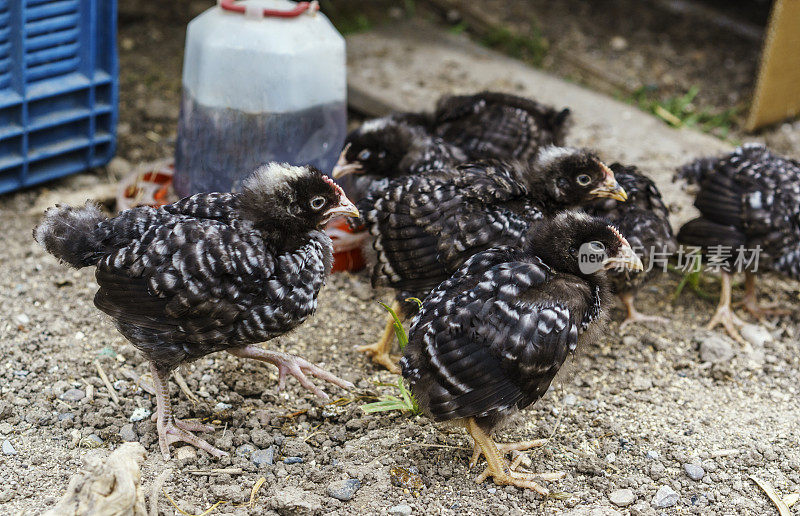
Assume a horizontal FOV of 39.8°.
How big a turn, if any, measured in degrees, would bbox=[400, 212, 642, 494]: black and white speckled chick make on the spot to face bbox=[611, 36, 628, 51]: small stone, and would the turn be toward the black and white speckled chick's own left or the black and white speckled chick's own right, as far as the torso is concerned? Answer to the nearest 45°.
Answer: approximately 90° to the black and white speckled chick's own left

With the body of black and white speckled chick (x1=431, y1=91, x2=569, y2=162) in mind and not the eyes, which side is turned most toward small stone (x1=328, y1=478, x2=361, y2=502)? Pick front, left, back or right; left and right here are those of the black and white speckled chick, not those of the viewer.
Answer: left

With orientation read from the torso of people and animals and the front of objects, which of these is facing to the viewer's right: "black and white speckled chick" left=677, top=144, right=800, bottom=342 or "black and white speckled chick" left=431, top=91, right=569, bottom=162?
"black and white speckled chick" left=677, top=144, right=800, bottom=342

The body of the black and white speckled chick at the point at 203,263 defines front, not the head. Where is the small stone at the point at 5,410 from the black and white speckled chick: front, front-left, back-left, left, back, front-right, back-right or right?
back

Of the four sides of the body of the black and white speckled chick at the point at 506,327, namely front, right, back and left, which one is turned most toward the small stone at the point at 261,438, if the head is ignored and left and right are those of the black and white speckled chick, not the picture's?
back

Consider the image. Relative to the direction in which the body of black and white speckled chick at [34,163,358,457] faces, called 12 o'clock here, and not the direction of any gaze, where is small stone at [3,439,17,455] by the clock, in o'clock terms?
The small stone is roughly at 5 o'clock from the black and white speckled chick.

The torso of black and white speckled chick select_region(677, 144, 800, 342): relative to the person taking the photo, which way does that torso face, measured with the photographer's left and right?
facing to the right of the viewer

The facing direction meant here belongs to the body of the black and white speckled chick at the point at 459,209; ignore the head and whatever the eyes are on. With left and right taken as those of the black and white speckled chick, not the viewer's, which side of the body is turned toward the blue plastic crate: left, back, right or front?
back

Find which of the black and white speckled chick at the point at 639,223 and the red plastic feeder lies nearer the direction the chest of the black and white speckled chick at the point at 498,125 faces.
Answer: the red plastic feeder

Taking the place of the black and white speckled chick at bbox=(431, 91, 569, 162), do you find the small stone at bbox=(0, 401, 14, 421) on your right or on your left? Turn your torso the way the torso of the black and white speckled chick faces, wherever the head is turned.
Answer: on your left
